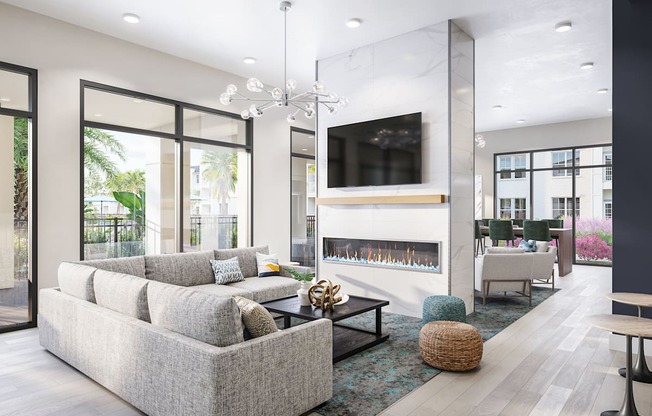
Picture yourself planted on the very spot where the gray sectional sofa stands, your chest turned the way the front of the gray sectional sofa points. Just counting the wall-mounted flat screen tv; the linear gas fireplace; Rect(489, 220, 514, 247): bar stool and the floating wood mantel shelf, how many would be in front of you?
4

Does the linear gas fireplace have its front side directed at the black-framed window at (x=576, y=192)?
no

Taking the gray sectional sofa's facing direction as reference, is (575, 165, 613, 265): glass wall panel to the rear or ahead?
ahead

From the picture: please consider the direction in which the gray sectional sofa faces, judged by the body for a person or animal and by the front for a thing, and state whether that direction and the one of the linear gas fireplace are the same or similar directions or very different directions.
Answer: very different directions

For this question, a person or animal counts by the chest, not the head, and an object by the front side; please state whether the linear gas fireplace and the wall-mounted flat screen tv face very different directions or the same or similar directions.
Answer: same or similar directions

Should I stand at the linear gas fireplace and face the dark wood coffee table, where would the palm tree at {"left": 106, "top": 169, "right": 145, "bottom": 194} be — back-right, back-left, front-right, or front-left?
back-right

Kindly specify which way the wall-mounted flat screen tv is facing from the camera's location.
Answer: facing the viewer and to the left of the viewer

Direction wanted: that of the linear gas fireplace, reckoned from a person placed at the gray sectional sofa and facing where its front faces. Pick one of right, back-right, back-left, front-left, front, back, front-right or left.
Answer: front

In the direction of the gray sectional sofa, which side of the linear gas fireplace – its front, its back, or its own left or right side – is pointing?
front

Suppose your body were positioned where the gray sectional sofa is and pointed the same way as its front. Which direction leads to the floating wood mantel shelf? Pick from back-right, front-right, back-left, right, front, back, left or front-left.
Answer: front

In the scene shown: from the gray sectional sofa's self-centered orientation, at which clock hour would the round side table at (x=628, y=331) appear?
The round side table is roughly at 2 o'clock from the gray sectional sofa.

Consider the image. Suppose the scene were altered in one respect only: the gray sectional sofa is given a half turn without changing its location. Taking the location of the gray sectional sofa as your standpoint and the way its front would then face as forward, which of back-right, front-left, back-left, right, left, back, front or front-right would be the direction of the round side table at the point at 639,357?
back-left

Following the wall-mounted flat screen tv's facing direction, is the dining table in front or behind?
behind

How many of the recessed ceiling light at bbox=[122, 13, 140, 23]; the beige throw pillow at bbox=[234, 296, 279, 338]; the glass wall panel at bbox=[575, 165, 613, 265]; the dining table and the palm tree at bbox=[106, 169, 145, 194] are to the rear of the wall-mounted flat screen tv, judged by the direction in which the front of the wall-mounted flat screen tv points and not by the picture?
2

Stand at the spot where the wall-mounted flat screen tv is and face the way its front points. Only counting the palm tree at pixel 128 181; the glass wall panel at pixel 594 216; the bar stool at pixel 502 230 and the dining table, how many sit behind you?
3

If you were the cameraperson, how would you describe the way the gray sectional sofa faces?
facing away from the viewer and to the right of the viewer

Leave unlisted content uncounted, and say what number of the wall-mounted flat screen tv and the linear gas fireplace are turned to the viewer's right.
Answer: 0

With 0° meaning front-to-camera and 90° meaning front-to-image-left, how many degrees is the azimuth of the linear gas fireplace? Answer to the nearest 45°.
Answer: approximately 45°

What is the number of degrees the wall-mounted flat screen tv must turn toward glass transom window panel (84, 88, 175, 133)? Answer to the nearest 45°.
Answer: approximately 45° to its right

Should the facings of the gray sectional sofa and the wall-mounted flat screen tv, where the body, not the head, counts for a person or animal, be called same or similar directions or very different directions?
very different directions
